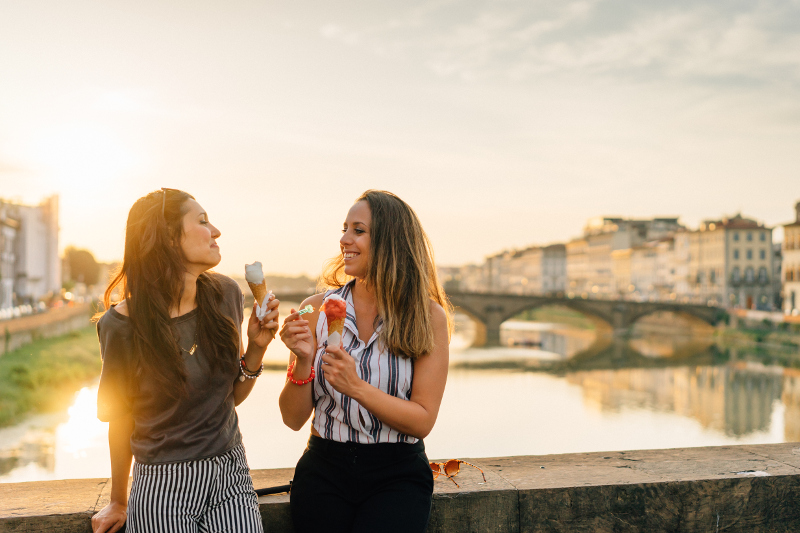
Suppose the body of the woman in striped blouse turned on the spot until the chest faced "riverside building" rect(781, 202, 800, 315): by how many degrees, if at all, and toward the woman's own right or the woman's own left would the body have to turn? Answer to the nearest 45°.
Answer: approximately 180°

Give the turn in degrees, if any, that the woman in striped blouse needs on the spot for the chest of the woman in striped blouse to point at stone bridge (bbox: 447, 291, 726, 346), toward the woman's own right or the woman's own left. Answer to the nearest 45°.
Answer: approximately 135° to the woman's own right

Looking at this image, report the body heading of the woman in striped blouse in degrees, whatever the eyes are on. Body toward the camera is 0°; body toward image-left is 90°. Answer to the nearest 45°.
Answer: approximately 45°

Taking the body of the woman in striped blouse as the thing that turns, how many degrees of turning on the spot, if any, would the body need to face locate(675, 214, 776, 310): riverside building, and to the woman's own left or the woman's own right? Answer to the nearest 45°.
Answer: approximately 180°
